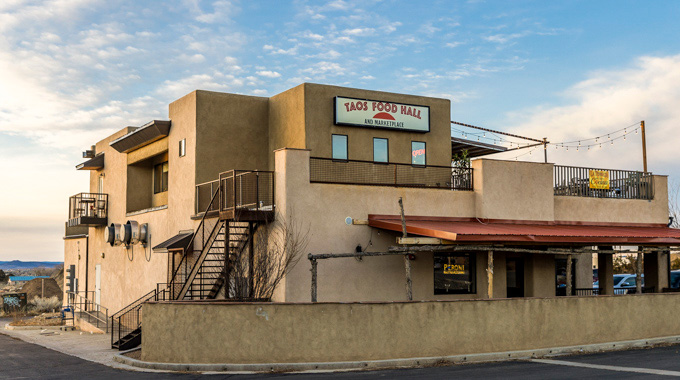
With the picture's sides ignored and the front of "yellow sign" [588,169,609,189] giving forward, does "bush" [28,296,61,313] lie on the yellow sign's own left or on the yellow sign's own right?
on the yellow sign's own right

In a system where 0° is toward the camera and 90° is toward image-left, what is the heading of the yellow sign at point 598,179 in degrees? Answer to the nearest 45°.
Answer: approximately 0°

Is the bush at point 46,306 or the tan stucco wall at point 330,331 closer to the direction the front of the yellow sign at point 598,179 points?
the tan stucco wall
